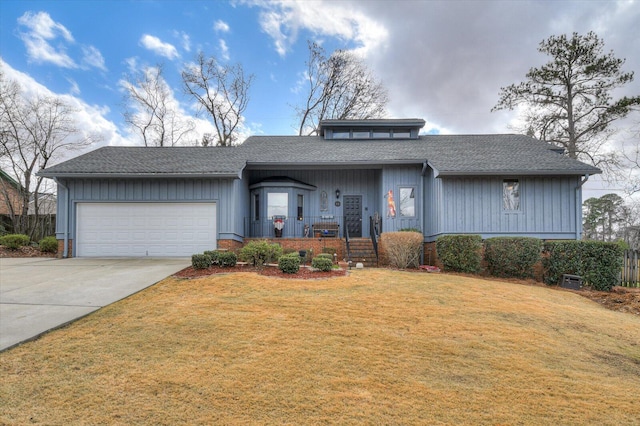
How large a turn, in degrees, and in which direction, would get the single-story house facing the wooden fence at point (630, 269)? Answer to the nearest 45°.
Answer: approximately 90° to its left

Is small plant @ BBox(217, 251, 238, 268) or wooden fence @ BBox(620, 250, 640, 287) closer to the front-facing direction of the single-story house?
the small plant

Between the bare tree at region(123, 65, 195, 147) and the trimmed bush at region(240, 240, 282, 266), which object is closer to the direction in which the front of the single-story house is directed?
the trimmed bush

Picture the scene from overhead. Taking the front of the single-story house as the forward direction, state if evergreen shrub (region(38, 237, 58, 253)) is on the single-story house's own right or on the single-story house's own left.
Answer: on the single-story house's own right

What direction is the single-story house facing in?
toward the camera

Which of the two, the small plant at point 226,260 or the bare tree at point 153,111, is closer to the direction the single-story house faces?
the small plant

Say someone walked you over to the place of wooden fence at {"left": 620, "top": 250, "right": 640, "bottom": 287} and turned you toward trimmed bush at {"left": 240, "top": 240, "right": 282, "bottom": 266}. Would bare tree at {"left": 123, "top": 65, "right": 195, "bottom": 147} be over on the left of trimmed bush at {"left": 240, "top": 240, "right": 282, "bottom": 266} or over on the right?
right

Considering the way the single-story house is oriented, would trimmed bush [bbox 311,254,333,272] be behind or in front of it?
in front

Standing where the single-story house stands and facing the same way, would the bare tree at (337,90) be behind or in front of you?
behind

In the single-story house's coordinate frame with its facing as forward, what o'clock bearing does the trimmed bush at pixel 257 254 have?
The trimmed bush is roughly at 12 o'clock from the single-story house.

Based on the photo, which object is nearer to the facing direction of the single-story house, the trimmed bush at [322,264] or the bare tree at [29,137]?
the trimmed bush

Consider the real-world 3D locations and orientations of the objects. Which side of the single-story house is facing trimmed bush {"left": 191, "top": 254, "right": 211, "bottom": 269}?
front

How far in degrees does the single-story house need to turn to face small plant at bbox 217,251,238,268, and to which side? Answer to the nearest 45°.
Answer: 0° — it already faces it
